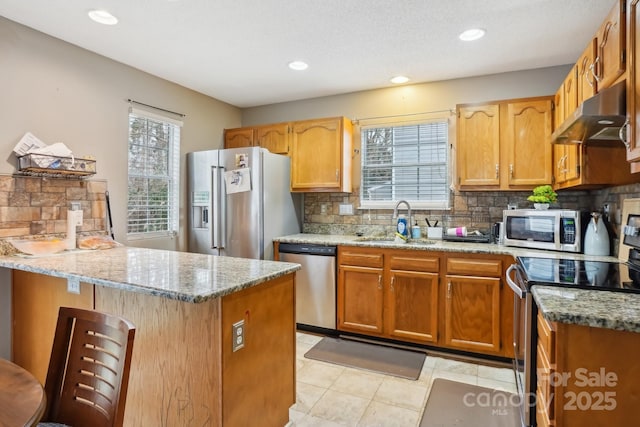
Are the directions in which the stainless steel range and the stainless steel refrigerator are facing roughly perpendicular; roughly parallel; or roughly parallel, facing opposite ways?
roughly perpendicular

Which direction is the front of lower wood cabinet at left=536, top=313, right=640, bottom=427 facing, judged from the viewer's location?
facing to the left of the viewer

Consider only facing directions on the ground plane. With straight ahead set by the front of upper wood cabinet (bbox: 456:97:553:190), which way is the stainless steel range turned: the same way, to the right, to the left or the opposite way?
to the right

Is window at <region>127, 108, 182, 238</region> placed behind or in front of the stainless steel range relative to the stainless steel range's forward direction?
in front

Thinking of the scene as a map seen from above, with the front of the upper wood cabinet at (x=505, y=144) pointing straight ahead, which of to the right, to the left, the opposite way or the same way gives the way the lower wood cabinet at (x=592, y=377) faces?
to the right

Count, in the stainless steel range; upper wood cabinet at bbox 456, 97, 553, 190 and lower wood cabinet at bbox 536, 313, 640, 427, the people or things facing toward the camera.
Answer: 1

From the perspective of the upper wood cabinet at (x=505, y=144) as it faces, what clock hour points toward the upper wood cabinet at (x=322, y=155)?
the upper wood cabinet at (x=322, y=155) is roughly at 3 o'clock from the upper wood cabinet at (x=505, y=144).

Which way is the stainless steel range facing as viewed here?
to the viewer's left

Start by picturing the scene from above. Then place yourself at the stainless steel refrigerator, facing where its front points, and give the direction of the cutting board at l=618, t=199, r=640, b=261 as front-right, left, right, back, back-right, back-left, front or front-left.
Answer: left

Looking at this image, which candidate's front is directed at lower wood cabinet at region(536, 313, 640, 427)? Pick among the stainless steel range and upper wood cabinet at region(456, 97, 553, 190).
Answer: the upper wood cabinet

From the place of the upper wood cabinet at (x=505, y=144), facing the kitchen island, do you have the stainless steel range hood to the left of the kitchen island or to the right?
left

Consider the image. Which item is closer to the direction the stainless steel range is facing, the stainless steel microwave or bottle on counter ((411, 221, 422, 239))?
the bottle on counter

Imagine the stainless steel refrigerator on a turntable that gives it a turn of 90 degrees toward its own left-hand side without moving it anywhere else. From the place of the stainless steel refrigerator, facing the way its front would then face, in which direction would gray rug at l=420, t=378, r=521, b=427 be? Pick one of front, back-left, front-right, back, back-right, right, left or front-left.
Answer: front

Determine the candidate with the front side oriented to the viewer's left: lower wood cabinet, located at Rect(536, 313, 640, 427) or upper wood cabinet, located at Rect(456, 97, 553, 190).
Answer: the lower wood cabinet

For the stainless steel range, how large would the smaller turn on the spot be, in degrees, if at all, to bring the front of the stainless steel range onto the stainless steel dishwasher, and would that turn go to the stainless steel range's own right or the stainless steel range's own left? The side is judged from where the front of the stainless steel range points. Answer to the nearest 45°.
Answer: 0° — it already faces it

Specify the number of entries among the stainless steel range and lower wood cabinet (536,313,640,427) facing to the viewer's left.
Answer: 2
